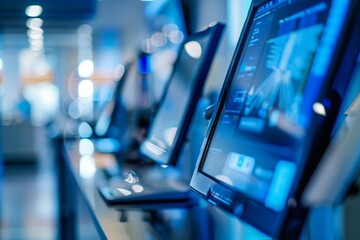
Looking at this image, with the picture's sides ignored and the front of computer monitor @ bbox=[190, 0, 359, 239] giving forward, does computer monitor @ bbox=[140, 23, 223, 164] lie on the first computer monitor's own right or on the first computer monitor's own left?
on the first computer monitor's own right

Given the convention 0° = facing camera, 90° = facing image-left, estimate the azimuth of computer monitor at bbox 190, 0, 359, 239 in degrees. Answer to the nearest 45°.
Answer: approximately 45°

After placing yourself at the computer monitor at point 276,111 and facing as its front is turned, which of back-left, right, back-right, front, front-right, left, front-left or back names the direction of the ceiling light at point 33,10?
right

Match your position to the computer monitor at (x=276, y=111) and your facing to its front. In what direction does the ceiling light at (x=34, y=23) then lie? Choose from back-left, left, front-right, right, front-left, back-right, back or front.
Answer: right
